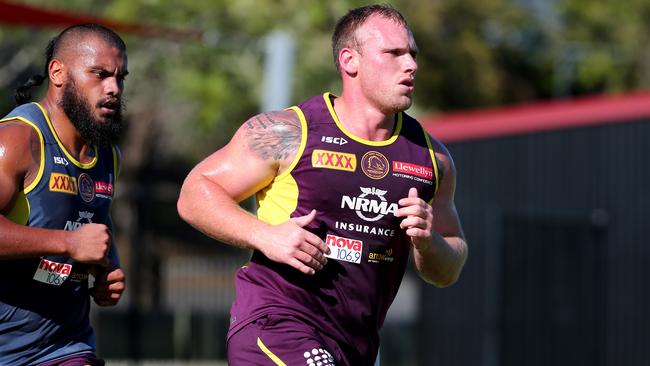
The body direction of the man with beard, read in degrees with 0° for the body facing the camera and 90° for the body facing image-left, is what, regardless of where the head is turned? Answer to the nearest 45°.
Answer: approximately 315°

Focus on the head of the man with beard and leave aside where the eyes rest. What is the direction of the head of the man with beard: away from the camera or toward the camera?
toward the camera
